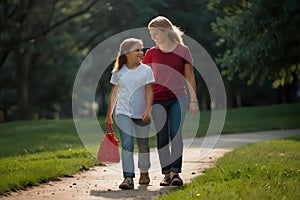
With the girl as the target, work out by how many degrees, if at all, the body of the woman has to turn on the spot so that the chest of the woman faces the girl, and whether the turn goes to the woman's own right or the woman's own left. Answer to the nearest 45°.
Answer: approximately 90° to the woman's own right

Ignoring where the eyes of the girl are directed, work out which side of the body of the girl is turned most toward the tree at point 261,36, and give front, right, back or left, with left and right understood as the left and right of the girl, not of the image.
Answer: back

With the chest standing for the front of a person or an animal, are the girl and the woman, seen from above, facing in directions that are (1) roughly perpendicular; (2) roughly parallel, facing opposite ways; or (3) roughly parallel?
roughly parallel

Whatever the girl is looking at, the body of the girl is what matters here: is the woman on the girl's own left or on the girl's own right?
on the girl's own left

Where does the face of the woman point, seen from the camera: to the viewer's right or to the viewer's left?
to the viewer's left

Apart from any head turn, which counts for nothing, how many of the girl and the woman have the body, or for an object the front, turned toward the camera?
2

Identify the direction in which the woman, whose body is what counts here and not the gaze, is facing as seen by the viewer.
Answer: toward the camera

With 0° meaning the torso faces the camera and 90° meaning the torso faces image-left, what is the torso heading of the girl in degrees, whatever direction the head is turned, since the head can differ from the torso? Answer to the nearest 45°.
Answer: approximately 0°

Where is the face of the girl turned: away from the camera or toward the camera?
toward the camera

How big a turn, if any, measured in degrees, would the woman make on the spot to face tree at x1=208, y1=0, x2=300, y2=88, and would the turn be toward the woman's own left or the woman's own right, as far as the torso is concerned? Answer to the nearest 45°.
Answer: approximately 180°
